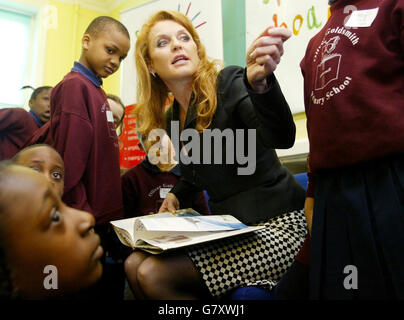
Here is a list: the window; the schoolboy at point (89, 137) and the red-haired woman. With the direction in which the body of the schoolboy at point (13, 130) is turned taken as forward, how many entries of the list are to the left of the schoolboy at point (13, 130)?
1

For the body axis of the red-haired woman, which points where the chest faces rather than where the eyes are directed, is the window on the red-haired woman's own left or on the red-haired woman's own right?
on the red-haired woman's own right

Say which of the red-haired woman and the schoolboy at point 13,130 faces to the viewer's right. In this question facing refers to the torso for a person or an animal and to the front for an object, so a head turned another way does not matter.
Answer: the schoolboy

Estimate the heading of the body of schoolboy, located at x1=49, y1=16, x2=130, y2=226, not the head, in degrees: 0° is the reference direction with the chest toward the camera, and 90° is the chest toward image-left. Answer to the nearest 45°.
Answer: approximately 315°

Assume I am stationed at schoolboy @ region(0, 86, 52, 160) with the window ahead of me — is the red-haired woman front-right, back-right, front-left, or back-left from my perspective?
back-right

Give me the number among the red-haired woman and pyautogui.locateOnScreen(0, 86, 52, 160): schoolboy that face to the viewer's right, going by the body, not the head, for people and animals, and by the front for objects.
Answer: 1

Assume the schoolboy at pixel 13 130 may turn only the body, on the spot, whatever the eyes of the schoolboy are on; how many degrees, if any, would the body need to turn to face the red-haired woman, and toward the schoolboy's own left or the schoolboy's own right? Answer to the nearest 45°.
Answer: approximately 45° to the schoolboy's own right

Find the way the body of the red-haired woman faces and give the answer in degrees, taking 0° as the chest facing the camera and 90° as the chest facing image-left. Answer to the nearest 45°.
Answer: approximately 45°

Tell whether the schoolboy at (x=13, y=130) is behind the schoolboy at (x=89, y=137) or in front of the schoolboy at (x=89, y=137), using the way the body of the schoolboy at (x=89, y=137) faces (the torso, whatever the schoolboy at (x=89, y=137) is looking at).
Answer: behind

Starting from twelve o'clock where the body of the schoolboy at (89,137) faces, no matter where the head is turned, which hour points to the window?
The window is roughly at 7 o'clock from the schoolboy.

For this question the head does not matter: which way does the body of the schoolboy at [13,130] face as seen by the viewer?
to the viewer's right

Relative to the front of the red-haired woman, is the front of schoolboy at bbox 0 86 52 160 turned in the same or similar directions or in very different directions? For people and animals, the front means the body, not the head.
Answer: very different directions

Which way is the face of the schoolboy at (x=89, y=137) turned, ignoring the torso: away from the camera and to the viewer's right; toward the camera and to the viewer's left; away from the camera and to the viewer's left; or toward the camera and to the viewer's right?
toward the camera and to the viewer's right
